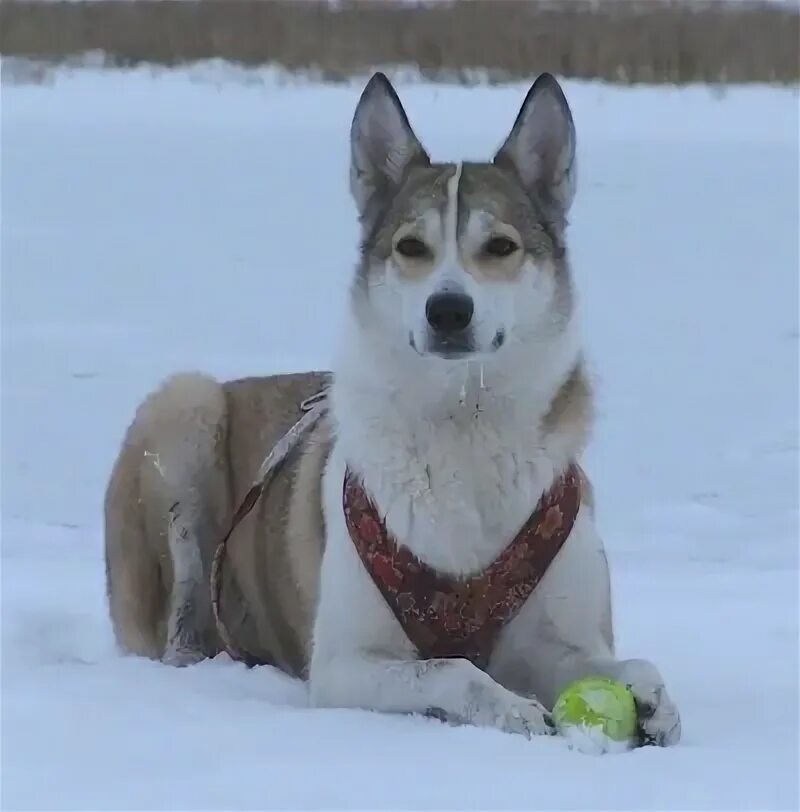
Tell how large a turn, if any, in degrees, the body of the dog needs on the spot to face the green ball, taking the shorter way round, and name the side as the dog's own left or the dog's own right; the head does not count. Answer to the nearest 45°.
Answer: approximately 45° to the dog's own right

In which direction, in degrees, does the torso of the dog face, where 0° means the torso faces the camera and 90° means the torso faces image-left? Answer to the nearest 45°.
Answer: approximately 315°
